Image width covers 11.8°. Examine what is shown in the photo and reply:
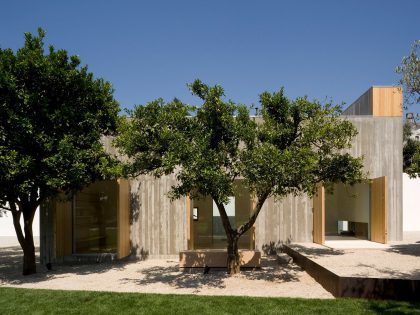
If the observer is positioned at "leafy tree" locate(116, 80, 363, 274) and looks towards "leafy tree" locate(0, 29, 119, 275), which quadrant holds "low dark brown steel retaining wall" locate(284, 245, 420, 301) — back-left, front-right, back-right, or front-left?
back-left

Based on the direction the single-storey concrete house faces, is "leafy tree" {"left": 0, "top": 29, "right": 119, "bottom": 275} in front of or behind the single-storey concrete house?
in front

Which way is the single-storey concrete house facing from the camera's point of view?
toward the camera

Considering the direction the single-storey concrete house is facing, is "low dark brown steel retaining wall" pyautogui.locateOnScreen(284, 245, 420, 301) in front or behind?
in front
